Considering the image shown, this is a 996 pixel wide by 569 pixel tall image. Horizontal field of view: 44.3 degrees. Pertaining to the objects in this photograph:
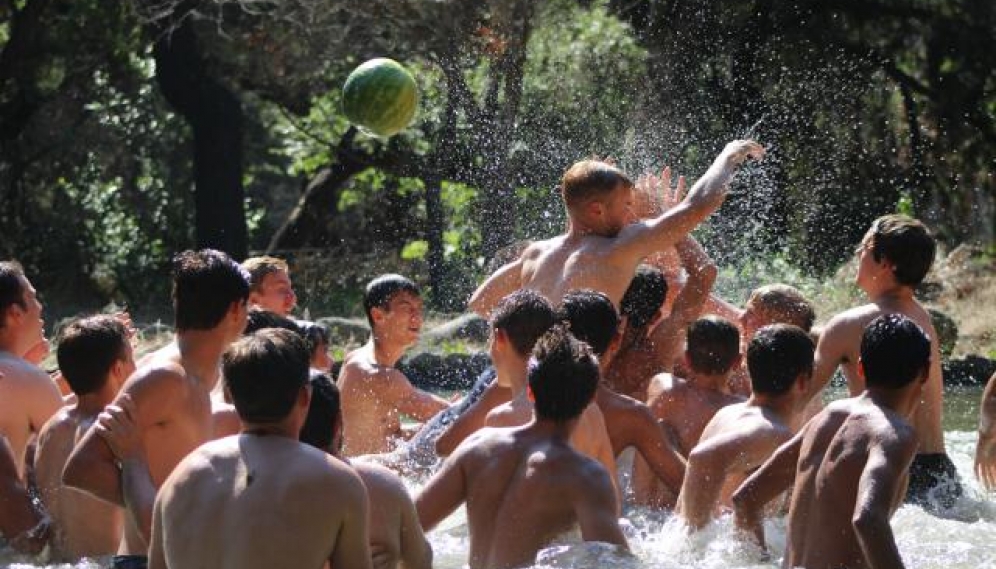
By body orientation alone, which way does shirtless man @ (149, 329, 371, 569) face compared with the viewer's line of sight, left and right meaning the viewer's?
facing away from the viewer

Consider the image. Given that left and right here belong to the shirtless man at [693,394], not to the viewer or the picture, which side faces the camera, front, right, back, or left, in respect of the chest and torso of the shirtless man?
back

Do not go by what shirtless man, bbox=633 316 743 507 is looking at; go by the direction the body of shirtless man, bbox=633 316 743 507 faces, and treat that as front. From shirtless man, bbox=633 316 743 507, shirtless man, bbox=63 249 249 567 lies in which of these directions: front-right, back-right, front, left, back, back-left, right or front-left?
back-left

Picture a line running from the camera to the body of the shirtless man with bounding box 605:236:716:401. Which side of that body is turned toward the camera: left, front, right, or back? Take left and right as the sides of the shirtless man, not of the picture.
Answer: back

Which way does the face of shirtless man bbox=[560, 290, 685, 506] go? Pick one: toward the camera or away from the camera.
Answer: away from the camera

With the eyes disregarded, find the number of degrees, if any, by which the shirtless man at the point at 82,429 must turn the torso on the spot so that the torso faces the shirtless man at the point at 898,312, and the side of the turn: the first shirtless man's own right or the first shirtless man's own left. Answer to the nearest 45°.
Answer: approximately 45° to the first shirtless man's own right

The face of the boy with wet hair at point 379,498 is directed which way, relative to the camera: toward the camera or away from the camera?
away from the camera
